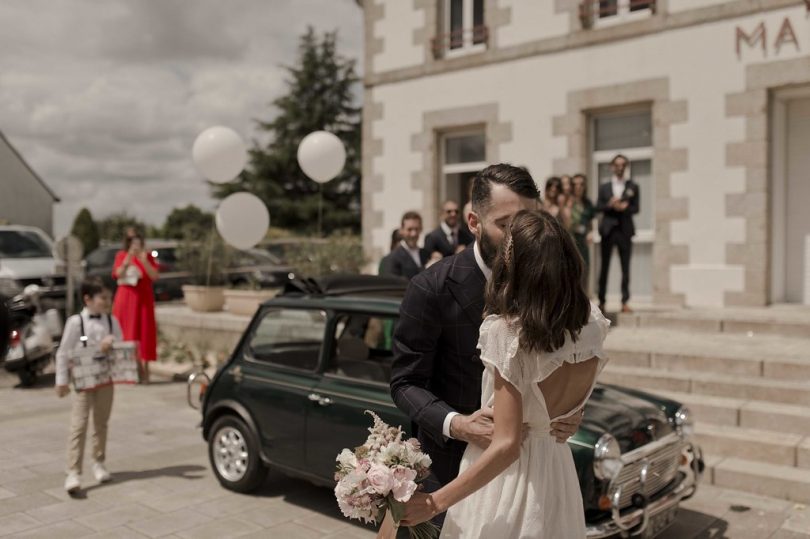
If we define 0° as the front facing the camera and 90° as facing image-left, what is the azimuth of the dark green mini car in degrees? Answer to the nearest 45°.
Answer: approximately 315°

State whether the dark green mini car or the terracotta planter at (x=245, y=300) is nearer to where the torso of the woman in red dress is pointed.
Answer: the dark green mini car

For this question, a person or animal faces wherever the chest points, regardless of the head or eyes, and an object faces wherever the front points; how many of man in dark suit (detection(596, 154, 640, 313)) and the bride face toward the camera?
1

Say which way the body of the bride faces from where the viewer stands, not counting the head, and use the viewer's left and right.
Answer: facing away from the viewer and to the left of the viewer

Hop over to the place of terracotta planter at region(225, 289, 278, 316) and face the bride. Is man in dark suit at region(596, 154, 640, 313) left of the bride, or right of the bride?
left

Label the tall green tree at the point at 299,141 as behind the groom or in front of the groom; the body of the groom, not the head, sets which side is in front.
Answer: behind

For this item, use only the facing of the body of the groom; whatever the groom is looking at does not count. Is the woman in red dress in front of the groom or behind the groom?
behind
